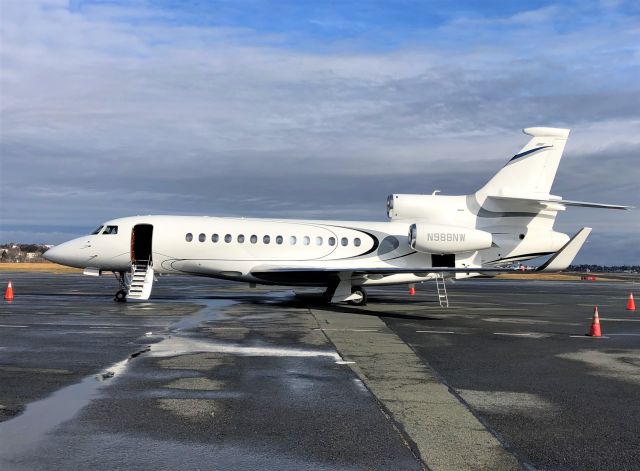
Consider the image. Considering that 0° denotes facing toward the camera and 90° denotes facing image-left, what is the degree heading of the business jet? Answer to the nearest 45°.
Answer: approximately 90°
